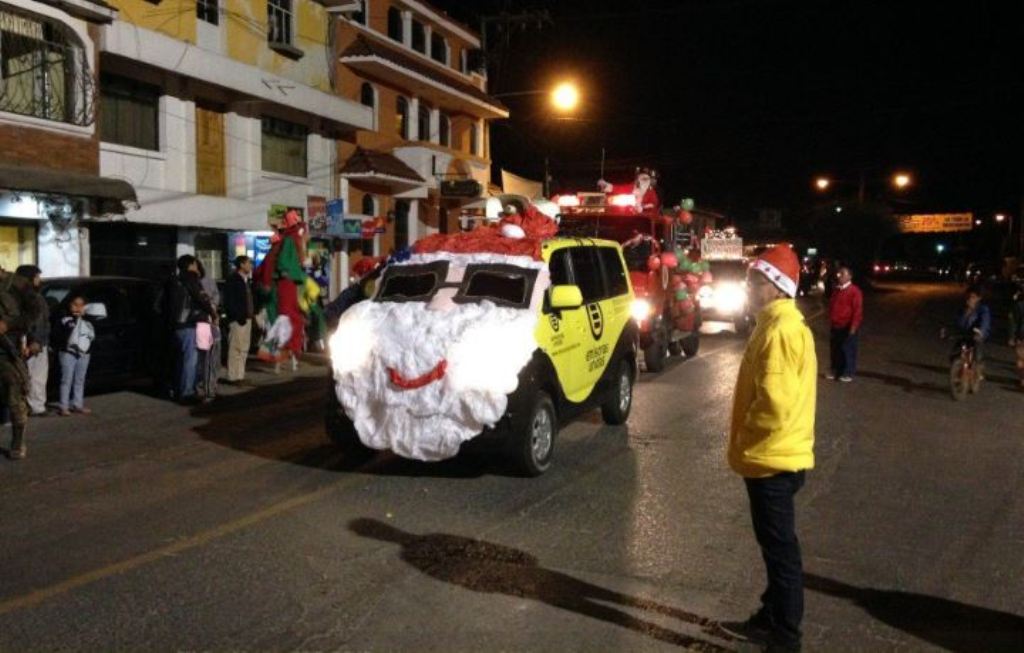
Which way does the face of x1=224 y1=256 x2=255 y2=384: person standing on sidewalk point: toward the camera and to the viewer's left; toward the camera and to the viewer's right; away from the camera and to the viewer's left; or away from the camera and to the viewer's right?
toward the camera and to the viewer's right

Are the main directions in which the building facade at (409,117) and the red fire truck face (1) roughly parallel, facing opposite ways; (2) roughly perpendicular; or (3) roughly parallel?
roughly perpendicular

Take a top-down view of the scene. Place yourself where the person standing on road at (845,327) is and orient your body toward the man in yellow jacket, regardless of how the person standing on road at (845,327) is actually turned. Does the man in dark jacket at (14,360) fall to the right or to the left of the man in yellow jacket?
right

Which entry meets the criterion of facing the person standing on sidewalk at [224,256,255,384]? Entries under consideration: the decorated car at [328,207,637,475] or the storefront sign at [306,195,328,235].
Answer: the storefront sign

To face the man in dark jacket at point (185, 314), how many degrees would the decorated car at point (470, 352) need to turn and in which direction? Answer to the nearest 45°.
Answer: approximately 90° to its right

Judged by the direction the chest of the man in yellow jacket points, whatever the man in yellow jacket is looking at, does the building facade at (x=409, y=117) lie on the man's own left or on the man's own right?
on the man's own right

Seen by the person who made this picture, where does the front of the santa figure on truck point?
facing the viewer and to the left of the viewer

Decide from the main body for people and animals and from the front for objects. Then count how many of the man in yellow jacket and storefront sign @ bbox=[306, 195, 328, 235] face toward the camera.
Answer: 1

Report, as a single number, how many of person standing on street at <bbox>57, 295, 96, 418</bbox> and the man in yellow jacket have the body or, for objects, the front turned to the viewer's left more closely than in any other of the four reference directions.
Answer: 1

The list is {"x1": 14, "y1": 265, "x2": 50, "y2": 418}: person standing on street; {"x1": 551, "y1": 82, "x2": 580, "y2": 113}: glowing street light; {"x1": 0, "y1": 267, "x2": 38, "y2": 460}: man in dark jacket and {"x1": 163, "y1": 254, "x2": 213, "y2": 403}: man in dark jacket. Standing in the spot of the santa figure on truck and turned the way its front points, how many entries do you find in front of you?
3

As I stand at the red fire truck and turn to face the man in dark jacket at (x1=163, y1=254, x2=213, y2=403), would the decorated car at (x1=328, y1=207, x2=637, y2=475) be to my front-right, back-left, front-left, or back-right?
front-left

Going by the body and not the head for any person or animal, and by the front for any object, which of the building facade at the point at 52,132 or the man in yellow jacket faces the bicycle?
the building facade

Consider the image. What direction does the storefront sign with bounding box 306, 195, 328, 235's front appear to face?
toward the camera

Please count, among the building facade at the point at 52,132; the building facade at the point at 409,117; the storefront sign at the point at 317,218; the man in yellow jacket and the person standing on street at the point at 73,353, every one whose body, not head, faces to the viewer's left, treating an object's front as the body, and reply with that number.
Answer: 1

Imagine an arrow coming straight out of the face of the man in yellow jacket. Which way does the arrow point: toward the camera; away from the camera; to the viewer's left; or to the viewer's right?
to the viewer's left

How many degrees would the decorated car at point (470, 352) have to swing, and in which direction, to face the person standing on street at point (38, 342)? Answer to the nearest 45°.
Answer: approximately 90° to its right

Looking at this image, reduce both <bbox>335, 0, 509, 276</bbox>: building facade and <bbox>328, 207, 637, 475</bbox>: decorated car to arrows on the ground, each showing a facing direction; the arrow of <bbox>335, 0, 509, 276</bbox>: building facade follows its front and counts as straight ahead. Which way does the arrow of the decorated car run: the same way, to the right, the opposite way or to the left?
to the right

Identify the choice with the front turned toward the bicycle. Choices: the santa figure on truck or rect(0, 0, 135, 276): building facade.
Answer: the building facade

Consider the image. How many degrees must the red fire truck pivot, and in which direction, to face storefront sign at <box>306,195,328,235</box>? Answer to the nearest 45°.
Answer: approximately 90° to its right

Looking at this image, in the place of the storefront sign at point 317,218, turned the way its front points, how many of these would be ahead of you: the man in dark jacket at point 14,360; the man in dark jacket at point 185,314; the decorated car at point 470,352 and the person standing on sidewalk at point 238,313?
4
